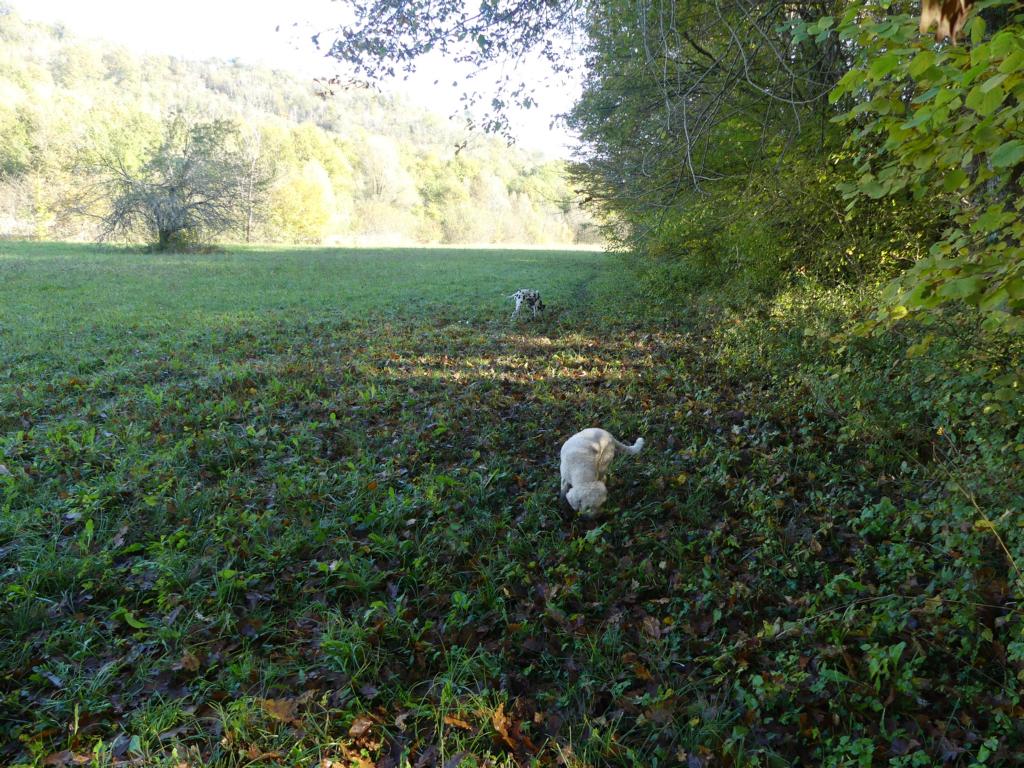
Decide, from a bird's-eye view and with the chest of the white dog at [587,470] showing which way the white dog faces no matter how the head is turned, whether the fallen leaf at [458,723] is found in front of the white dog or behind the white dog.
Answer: in front

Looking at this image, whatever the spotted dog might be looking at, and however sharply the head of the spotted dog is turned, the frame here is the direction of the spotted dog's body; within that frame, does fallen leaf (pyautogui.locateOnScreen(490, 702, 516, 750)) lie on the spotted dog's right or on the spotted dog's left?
on the spotted dog's right

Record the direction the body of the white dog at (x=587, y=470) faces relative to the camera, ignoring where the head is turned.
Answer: toward the camera

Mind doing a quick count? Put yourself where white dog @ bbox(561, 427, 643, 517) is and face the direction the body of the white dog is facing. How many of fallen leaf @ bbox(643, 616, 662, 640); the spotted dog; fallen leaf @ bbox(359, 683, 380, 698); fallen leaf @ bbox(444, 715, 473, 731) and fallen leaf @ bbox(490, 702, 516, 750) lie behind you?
1

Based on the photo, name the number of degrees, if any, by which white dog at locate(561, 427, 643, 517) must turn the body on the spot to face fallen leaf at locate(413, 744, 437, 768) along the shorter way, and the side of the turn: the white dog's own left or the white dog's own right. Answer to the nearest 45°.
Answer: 0° — it already faces it

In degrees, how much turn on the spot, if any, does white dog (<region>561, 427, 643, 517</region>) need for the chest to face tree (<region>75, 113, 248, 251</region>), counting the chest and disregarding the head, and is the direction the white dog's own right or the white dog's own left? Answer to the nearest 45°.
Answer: approximately 135° to the white dog's own right

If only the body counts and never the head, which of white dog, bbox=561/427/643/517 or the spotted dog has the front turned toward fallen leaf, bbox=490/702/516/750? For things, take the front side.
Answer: the white dog

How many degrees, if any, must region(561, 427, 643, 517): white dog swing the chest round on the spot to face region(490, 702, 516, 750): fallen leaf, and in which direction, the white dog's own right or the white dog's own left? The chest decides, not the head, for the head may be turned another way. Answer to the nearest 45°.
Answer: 0° — it already faces it
